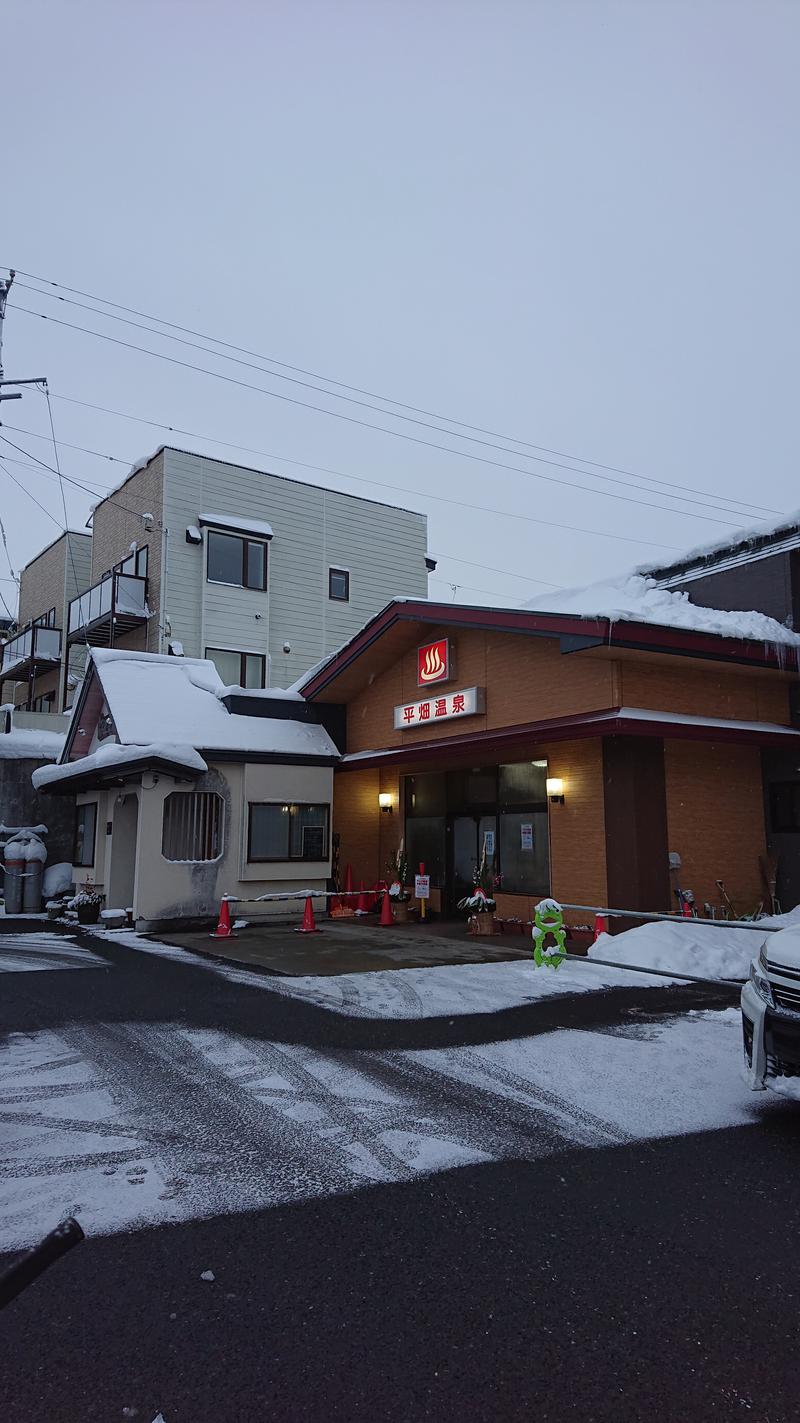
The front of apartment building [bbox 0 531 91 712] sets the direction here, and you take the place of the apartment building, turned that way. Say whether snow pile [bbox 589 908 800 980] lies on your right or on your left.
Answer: on your left

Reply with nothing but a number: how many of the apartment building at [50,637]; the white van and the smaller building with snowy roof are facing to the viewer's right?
0

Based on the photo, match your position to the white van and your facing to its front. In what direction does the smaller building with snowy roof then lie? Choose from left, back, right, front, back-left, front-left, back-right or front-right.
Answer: right

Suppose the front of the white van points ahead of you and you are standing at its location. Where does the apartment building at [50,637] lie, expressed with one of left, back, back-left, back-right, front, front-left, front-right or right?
right

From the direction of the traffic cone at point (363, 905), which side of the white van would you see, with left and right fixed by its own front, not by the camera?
right

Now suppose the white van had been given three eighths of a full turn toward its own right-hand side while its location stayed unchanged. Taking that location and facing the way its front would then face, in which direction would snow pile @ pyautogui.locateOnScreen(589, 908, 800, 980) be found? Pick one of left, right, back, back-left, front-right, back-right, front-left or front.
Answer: front

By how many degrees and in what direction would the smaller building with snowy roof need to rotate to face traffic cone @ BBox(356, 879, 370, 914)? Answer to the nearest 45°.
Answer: approximately 135° to its left

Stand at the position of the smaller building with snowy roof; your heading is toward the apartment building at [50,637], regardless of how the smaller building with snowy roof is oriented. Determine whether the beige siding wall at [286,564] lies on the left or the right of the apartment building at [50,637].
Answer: right

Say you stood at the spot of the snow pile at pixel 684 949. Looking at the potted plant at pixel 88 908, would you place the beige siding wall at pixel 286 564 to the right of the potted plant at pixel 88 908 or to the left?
right

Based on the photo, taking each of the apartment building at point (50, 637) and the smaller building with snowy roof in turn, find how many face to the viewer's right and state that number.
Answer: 0

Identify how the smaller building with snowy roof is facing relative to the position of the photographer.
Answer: facing the viewer and to the left of the viewer

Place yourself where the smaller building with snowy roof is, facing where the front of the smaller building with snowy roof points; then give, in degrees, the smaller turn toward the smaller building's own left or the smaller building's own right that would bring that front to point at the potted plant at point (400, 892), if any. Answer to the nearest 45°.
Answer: approximately 135° to the smaller building's own left

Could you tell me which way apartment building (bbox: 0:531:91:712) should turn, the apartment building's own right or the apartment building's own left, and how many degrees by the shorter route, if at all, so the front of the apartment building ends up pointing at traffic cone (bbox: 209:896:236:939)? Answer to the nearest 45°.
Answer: approximately 45° to the apartment building's own left

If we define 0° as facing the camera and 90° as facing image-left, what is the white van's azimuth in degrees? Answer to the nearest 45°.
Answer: approximately 45°

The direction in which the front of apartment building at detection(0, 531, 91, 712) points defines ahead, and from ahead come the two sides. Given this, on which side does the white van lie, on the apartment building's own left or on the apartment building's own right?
on the apartment building's own left
